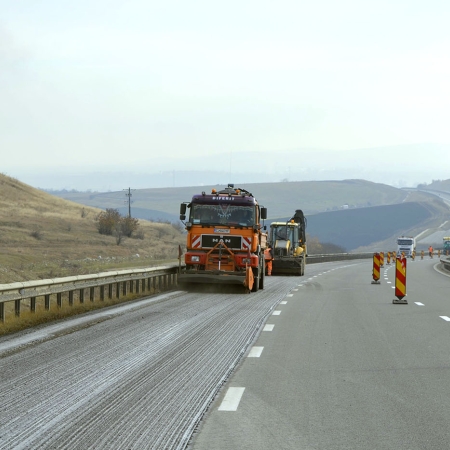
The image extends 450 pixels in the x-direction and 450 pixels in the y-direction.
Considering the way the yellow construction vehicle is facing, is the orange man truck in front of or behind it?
in front

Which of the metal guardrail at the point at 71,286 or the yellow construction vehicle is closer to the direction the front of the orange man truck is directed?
the metal guardrail

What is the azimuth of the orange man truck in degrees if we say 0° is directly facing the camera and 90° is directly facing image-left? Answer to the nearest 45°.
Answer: approximately 0°

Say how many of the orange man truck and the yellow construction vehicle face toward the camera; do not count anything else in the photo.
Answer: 2

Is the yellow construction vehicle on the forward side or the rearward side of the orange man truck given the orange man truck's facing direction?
on the rearward side

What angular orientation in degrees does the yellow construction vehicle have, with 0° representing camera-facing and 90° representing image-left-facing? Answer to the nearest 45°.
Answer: approximately 0°

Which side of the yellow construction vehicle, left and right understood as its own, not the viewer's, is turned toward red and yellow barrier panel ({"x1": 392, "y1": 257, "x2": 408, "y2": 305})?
front

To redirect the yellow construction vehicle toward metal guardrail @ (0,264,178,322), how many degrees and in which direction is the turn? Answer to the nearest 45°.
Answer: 0° — it already faces it

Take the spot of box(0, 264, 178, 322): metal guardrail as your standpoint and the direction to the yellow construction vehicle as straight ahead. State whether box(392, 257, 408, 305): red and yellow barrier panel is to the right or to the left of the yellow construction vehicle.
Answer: right

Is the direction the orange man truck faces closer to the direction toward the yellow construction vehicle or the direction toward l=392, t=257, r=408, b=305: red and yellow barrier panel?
the red and yellow barrier panel
